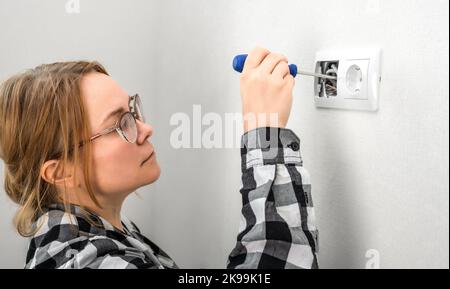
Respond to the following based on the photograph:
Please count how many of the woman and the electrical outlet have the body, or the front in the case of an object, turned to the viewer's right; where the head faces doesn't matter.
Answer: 1

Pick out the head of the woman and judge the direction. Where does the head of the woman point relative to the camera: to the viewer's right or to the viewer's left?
to the viewer's right

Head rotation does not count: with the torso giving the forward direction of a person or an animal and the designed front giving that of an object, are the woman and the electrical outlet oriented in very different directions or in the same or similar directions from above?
very different directions

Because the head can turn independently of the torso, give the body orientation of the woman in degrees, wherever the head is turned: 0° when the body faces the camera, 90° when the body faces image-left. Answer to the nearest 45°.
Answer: approximately 270°
